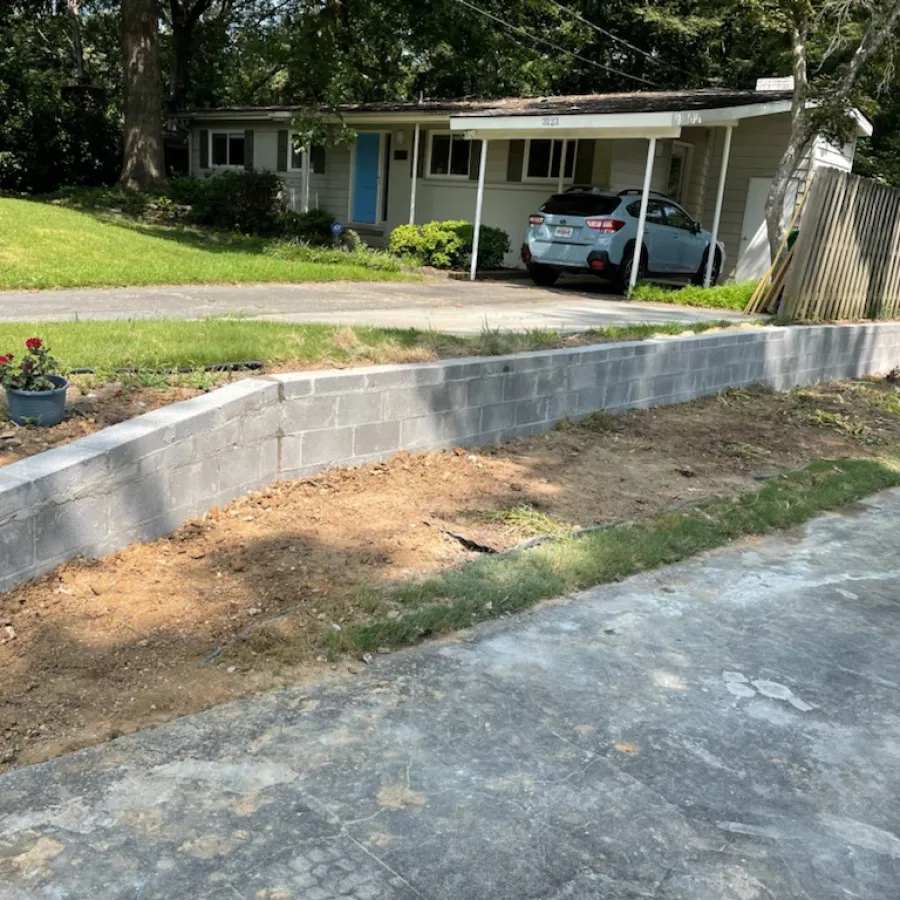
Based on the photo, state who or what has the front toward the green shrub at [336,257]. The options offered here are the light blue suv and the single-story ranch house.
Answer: the single-story ranch house

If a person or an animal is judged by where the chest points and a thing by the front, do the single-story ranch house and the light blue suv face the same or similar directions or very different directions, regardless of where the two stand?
very different directions

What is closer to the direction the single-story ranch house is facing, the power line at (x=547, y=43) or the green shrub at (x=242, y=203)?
the green shrub

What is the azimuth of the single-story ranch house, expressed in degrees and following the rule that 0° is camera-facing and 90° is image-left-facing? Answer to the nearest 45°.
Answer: approximately 45°

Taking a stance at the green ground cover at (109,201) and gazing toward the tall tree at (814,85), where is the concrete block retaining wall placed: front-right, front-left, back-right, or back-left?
front-right

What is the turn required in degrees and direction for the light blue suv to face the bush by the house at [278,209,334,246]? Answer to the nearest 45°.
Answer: approximately 90° to its left

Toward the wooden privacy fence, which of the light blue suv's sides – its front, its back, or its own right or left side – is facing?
right

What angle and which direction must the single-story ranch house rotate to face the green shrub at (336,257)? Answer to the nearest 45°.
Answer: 0° — it already faces it

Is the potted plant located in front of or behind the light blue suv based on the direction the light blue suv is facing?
behind

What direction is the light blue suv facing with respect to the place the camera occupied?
facing away from the viewer and to the right of the viewer

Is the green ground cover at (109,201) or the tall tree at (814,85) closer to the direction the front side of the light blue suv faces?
the tall tree

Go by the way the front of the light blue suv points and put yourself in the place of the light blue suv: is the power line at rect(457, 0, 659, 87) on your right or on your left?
on your left

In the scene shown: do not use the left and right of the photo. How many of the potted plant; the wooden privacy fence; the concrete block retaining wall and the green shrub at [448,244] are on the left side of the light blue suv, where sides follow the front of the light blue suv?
1

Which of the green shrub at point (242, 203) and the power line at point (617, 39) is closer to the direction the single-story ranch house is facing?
the green shrub

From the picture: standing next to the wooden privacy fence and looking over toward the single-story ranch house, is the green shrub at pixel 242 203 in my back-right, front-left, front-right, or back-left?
front-left

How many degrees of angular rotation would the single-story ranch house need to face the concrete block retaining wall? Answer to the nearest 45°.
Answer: approximately 45° to its left

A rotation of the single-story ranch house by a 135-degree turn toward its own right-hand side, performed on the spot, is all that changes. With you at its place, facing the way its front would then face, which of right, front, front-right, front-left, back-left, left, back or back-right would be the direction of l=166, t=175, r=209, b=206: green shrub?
left
